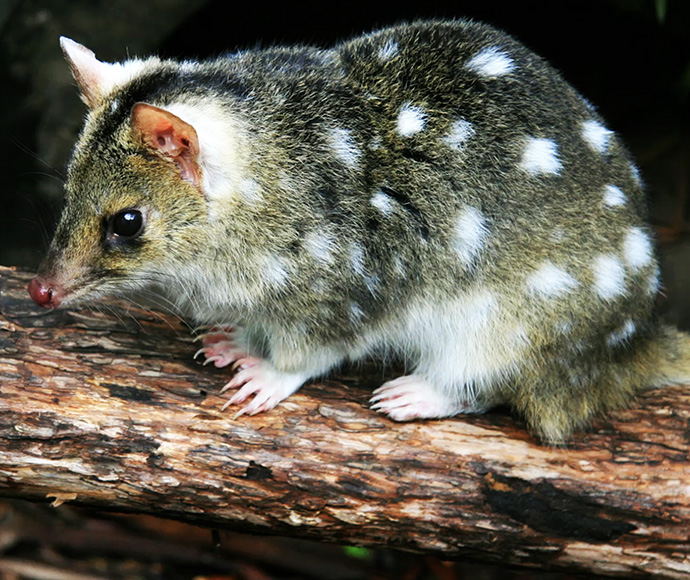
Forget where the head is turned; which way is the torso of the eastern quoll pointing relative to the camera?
to the viewer's left
